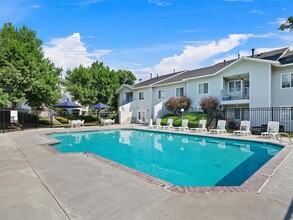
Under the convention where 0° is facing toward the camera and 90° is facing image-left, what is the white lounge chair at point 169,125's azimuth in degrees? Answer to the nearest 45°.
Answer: approximately 45°

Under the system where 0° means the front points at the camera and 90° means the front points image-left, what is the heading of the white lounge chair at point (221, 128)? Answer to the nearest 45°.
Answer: approximately 45°

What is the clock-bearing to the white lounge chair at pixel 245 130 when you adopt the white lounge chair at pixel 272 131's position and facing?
the white lounge chair at pixel 245 130 is roughly at 3 o'clock from the white lounge chair at pixel 272 131.

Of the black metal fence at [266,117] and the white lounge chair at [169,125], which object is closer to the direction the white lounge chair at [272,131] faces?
the white lounge chair

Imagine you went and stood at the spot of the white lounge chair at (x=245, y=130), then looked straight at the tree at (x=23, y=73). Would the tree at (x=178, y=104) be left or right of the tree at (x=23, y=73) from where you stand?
right

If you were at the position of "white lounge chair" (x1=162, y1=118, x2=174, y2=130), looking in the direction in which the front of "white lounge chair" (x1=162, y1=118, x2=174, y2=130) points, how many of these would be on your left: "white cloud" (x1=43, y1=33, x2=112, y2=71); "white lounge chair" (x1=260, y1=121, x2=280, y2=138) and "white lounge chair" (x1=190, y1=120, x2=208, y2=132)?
2
